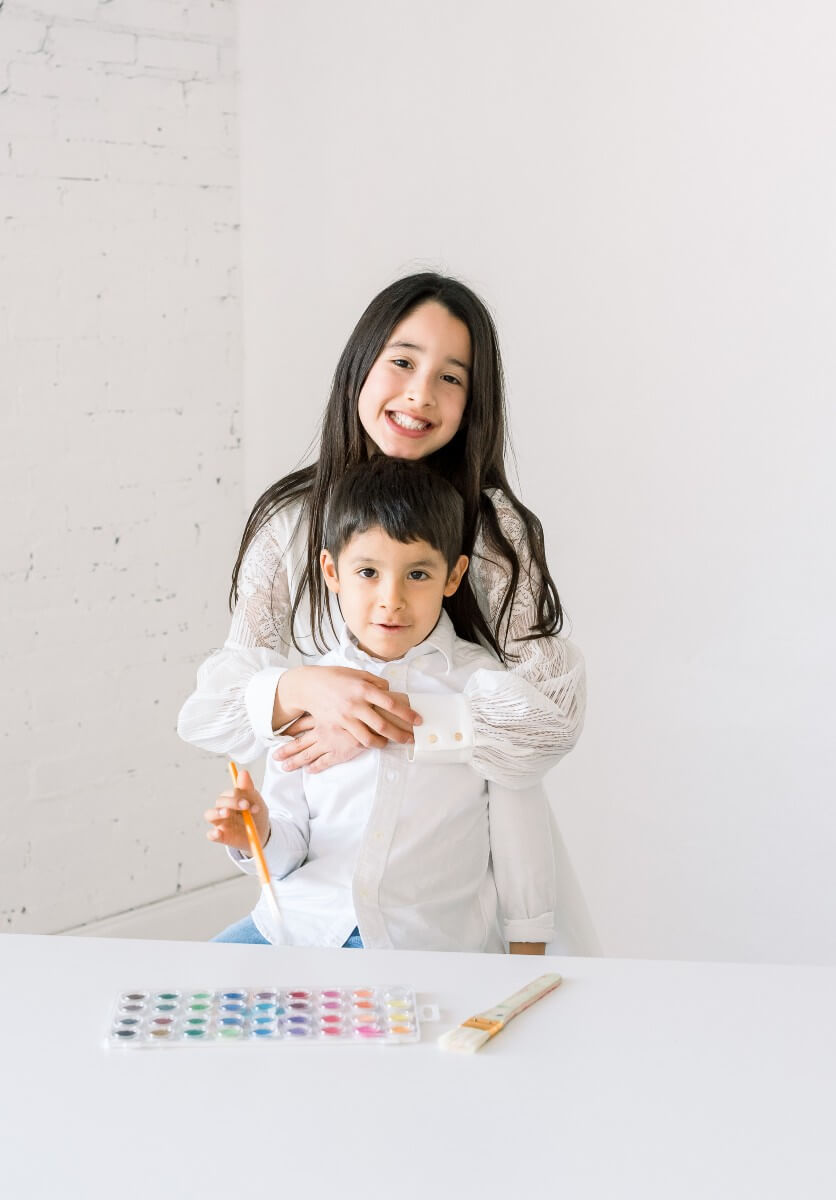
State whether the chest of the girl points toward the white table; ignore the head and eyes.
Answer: yes

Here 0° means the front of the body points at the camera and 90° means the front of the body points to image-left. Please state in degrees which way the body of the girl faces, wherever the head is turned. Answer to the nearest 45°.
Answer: approximately 0°

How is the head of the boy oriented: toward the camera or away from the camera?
toward the camera

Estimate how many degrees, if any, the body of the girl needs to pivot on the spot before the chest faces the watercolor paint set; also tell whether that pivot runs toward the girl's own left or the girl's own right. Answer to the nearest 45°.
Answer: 0° — they already face it

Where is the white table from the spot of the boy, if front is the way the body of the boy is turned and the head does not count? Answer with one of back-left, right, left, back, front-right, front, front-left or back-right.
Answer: front

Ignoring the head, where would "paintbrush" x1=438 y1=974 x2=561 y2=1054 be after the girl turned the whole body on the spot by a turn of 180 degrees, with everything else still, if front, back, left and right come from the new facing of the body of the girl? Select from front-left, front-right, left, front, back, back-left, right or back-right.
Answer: back

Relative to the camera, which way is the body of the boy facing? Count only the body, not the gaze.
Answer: toward the camera

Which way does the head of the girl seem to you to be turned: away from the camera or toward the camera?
toward the camera

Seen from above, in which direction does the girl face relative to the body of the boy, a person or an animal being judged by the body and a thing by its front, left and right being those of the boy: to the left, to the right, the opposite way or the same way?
the same way
